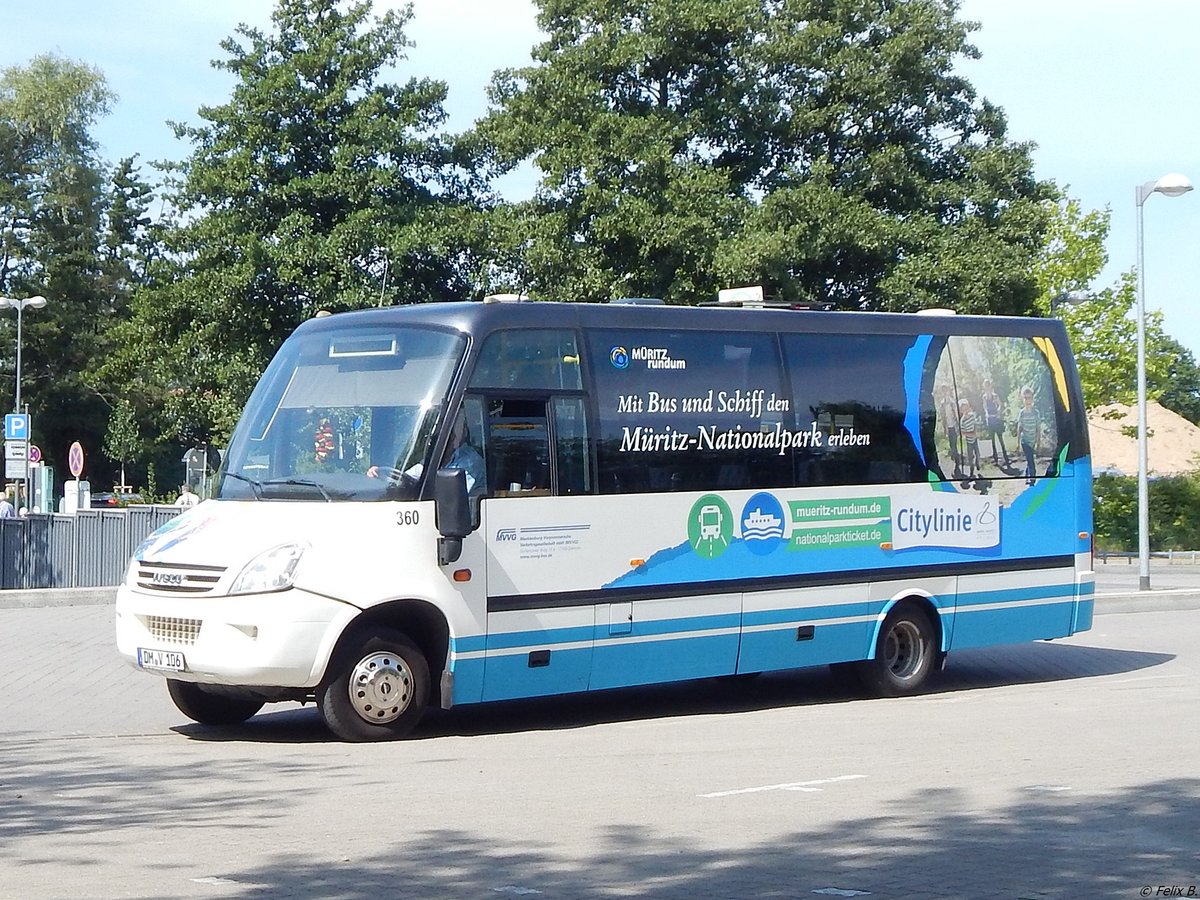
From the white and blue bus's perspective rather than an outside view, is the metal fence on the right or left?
on its right

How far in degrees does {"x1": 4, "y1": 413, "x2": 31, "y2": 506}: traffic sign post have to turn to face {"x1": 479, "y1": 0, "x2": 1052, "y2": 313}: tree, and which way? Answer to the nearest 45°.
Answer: approximately 90° to its left

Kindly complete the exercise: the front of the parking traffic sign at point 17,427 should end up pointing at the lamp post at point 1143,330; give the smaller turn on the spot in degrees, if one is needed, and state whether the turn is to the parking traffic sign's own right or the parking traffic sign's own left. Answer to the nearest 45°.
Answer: approximately 45° to the parking traffic sign's own left

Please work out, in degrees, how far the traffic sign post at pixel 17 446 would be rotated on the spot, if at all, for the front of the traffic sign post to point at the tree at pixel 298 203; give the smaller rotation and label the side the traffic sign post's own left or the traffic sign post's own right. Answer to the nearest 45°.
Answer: approximately 90° to the traffic sign post's own left

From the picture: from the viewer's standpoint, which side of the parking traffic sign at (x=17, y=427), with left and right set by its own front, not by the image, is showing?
front

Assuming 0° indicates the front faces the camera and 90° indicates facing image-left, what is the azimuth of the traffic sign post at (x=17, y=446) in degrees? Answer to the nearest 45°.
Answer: approximately 0°

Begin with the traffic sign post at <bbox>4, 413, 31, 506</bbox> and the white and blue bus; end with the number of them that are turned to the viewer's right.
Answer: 0

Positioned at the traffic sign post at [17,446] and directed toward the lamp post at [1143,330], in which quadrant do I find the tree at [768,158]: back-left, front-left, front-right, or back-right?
front-left

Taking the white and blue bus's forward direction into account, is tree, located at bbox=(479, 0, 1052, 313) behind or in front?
behind

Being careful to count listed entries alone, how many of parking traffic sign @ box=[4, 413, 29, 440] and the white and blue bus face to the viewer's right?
0

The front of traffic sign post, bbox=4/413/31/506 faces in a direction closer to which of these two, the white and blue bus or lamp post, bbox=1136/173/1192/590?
the white and blue bus

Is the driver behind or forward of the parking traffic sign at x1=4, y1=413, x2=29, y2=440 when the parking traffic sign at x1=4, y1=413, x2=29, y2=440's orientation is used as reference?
forward

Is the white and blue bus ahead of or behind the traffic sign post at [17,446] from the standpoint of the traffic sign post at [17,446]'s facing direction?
ahead
